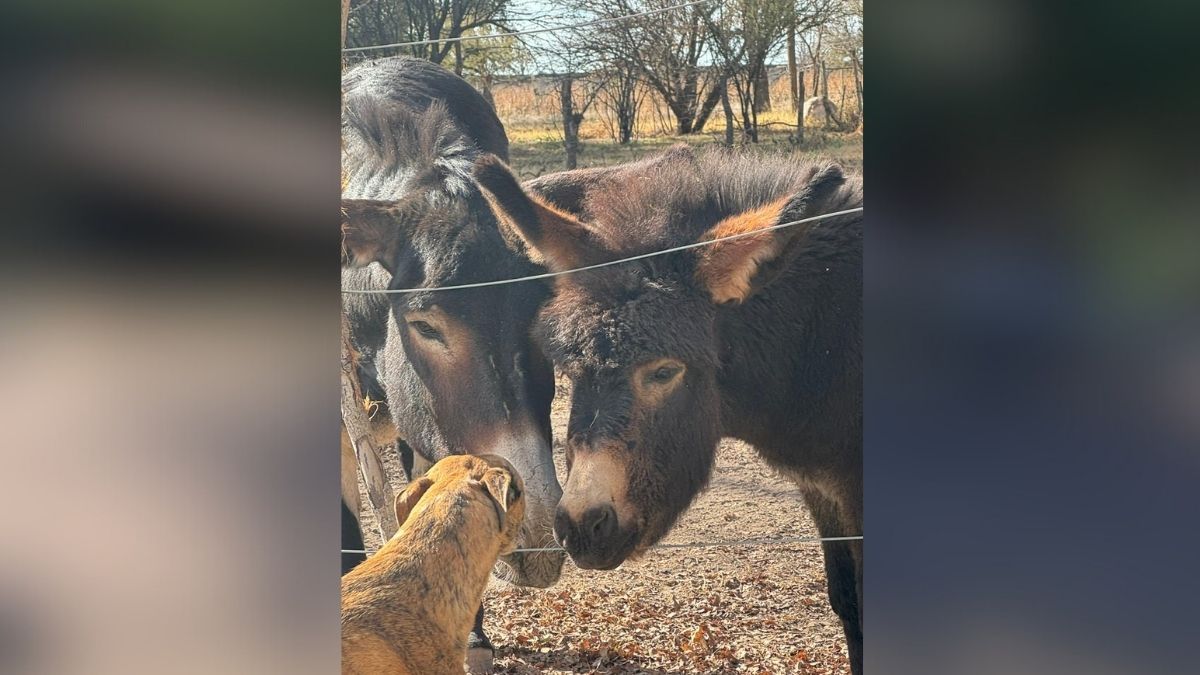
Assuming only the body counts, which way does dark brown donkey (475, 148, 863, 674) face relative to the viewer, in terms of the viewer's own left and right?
facing the viewer and to the left of the viewer

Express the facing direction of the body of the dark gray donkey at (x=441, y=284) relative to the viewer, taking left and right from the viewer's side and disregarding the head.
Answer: facing the viewer and to the right of the viewer

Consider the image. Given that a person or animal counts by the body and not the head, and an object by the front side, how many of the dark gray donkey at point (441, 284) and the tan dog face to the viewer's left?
0

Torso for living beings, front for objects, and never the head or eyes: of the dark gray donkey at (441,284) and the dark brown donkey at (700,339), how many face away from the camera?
0

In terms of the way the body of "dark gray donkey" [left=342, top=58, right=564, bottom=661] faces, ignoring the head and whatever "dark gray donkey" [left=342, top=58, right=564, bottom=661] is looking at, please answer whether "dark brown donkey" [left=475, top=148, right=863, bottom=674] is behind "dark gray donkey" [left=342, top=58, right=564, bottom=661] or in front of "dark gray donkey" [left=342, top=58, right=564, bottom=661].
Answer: in front

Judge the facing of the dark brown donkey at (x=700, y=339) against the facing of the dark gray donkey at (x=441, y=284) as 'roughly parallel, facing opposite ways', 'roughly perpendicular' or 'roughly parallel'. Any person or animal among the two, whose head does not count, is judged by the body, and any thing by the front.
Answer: roughly perpendicular

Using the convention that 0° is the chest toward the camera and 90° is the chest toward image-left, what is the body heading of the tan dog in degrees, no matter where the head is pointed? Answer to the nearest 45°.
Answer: approximately 225°
